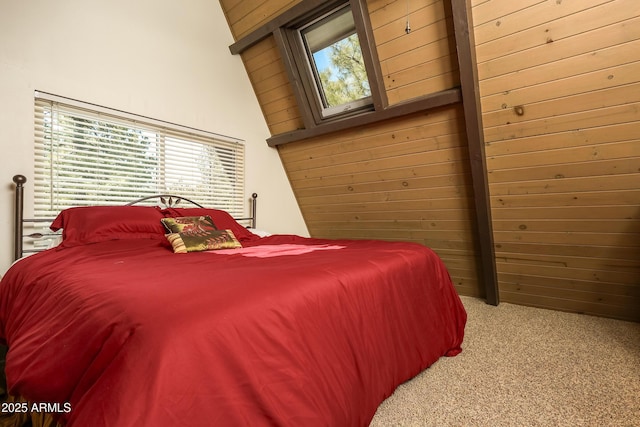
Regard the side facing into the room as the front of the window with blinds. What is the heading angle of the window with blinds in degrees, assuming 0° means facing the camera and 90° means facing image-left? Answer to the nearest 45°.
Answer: approximately 315°

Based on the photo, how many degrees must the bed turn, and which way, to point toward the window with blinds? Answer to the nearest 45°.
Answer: approximately 180°

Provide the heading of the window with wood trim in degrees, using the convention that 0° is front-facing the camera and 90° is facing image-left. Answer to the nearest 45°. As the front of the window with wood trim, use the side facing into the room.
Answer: approximately 45°

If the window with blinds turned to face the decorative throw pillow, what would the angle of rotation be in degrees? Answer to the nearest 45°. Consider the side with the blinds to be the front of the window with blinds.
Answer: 0° — it already faces it
